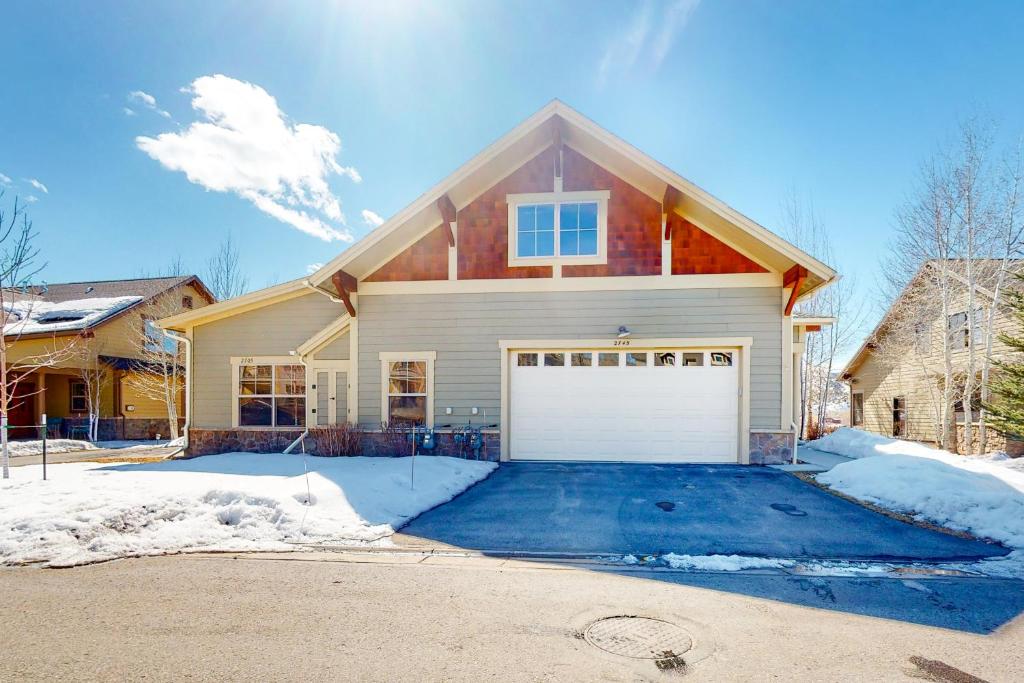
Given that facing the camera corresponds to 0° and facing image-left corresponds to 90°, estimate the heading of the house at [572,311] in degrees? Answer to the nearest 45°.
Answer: approximately 0°
